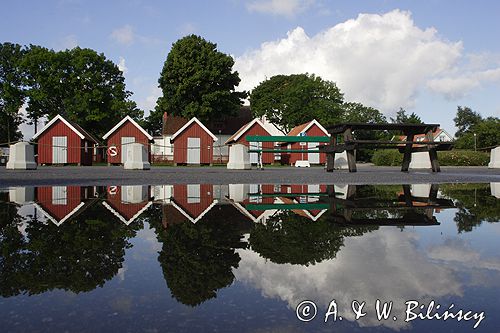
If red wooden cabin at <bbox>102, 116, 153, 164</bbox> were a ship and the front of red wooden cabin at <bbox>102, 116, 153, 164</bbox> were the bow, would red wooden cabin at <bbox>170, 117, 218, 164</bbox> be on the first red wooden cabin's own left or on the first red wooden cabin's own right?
on the first red wooden cabin's own left

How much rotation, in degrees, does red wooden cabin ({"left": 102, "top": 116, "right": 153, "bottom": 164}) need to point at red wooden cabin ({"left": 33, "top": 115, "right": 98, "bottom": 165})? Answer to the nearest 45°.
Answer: approximately 90° to its right

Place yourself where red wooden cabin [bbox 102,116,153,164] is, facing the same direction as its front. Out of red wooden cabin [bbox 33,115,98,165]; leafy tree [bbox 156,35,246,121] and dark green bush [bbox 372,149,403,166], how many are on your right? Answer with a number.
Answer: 1

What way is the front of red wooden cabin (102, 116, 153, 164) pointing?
toward the camera

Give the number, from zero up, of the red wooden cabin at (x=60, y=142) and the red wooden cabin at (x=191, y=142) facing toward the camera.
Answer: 2

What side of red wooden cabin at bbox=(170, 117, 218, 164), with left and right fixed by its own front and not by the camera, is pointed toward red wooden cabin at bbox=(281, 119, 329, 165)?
left

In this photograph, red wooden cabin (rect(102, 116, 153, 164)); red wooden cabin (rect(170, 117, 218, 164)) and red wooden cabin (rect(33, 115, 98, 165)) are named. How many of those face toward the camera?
3

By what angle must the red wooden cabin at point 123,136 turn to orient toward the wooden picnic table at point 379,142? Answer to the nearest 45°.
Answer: approximately 45° to its left

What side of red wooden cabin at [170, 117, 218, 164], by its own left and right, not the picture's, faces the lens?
front

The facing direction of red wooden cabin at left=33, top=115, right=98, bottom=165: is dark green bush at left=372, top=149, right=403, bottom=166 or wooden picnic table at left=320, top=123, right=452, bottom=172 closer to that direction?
the wooden picnic table

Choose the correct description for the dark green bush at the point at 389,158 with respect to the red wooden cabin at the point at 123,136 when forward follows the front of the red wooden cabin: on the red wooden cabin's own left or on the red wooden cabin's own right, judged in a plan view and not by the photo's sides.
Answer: on the red wooden cabin's own left

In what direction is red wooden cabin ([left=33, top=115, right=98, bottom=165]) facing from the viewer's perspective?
toward the camera

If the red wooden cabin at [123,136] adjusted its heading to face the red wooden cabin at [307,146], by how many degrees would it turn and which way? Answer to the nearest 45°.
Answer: approximately 90° to its left

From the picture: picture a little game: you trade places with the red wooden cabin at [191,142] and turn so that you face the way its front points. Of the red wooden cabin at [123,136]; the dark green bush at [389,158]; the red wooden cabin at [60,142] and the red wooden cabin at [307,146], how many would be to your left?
2

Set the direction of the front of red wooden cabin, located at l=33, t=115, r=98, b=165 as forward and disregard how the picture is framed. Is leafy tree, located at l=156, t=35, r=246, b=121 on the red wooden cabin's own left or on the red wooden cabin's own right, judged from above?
on the red wooden cabin's own left

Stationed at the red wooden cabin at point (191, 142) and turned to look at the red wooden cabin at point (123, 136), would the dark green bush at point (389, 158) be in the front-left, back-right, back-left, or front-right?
back-left

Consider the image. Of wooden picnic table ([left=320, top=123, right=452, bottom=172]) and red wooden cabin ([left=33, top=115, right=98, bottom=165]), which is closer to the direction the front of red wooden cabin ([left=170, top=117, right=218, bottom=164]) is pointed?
the wooden picnic table
